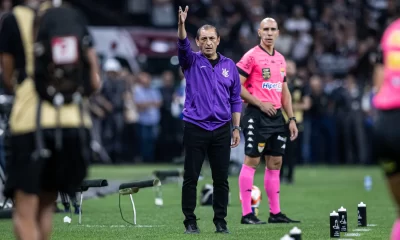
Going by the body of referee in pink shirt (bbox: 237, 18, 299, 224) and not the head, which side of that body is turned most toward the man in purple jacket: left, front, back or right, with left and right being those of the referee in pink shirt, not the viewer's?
right

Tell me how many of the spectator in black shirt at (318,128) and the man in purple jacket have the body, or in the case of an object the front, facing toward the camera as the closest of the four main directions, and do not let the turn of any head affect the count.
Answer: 2

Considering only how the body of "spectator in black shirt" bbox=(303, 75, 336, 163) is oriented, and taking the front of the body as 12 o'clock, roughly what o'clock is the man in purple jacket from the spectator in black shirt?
The man in purple jacket is roughly at 12 o'clock from the spectator in black shirt.

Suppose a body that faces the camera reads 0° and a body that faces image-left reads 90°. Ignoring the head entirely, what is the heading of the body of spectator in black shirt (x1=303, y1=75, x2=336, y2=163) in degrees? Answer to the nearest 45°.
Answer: approximately 0°

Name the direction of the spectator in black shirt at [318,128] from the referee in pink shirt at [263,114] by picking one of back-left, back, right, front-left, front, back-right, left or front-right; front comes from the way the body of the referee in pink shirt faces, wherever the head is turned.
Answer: back-left

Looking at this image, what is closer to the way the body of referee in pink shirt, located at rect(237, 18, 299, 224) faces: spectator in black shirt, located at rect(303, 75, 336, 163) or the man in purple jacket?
the man in purple jacket

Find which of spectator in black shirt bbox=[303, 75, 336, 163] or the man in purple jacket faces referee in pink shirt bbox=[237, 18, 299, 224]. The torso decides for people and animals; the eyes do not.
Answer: the spectator in black shirt

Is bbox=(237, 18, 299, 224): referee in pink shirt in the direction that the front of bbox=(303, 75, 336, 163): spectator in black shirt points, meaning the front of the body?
yes
